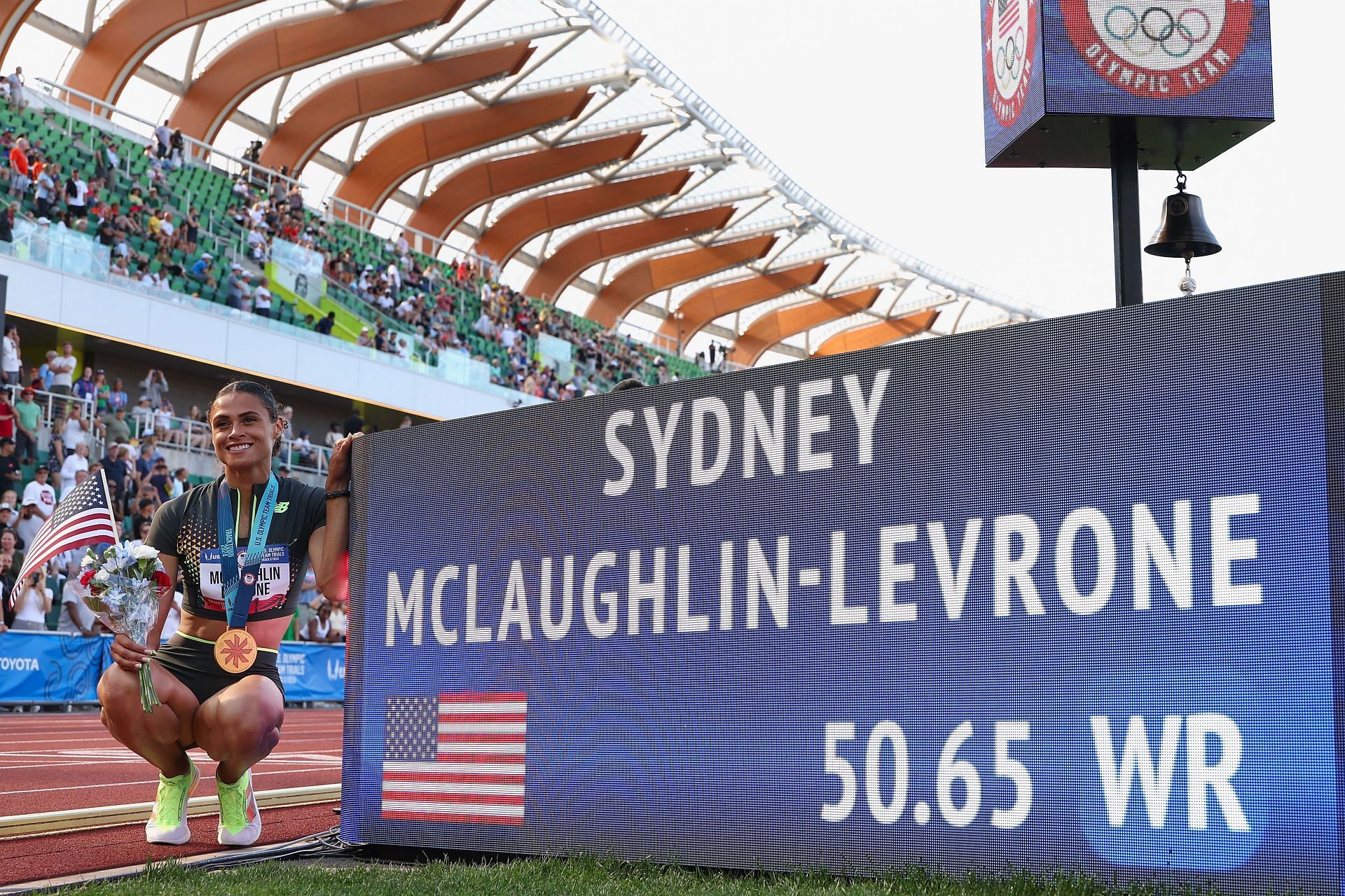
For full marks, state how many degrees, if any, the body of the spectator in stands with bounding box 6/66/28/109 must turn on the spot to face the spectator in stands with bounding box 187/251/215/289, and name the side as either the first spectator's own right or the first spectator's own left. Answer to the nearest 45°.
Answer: approximately 45° to the first spectator's own left

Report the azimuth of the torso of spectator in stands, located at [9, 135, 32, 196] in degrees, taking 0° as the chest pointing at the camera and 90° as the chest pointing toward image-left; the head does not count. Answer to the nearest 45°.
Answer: approximately 315°

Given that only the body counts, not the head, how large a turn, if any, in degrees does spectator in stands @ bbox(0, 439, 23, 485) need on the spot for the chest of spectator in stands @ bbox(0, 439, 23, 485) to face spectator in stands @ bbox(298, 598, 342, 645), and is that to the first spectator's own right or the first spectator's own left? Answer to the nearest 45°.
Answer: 0° — they already face them

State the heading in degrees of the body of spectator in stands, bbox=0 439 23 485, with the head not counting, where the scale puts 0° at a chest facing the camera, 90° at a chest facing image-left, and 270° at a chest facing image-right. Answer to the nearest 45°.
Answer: approximately 315°

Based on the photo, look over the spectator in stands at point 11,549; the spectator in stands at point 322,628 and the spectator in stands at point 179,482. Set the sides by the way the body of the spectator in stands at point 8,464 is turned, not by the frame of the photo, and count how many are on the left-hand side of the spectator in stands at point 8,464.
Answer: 2

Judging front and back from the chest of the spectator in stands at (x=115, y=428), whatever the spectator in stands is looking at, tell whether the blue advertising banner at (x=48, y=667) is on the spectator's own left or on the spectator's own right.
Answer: on the spectator's own right
